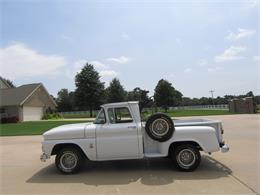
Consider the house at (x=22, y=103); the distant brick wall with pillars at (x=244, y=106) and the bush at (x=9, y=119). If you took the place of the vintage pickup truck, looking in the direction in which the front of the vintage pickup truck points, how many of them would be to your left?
0

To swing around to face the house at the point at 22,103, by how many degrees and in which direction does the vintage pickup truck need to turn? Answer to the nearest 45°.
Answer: approximately 45° to its right

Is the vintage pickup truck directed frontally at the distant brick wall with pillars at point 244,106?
no

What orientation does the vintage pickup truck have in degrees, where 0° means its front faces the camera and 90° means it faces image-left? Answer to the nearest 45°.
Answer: approximately 90°

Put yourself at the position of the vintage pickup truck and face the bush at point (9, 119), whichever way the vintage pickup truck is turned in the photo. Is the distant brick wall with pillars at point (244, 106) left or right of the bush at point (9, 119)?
right

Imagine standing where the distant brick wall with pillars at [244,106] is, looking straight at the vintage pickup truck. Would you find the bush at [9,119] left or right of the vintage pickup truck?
right

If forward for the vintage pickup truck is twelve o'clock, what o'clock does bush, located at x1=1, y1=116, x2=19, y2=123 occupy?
The bush is roughly at 2 o'clock from the vintage pickup truck.

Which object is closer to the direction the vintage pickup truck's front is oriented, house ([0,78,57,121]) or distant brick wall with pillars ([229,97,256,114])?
the house
